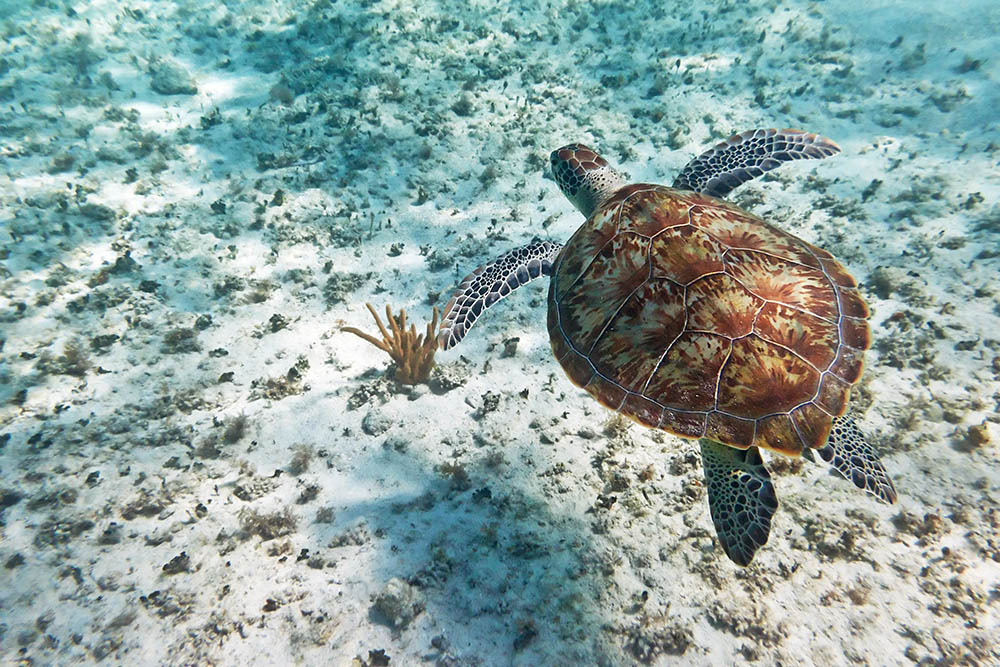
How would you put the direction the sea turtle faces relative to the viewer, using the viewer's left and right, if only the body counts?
facing away from the viewer and to the left of the viewer

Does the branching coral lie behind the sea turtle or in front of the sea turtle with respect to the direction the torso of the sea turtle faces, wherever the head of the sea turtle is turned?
in front
